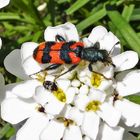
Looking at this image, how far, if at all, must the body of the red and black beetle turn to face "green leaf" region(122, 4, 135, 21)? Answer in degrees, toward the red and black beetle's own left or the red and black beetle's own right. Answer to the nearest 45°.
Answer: approximately 45° to the red and black beetle's own left

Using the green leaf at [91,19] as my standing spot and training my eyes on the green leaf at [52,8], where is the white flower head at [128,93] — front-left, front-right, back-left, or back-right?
back-left

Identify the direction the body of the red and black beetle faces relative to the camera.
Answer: to the viewer's right

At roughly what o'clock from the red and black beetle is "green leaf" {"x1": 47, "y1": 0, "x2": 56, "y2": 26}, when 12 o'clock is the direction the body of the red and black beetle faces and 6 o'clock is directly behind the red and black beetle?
The green leaf is roughly at 9 o'clock from the red and black beetle.
